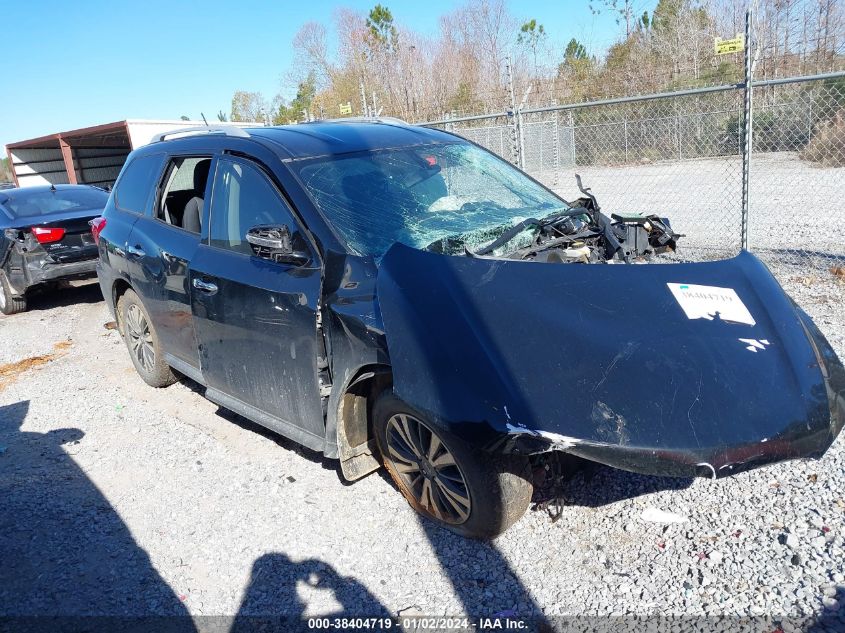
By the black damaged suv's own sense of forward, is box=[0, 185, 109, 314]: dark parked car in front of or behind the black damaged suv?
behind

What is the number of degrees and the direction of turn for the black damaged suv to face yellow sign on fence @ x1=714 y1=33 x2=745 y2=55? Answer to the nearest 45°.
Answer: approximately 90° to its left

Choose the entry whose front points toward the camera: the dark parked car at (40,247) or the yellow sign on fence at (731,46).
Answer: the yellow sign on fence

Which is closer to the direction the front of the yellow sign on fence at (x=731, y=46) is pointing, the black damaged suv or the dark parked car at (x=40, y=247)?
the black damaged suv

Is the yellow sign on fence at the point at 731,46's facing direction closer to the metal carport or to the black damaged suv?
the black damaged suv

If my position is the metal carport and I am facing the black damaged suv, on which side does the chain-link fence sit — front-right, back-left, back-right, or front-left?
front-left

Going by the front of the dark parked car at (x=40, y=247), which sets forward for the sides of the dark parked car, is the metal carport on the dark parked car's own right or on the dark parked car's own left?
on the dark parked car's own right

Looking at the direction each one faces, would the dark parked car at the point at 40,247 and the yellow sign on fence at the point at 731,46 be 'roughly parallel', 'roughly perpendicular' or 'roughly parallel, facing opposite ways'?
roughly perpendicular

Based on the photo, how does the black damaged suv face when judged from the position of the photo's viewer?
facing the viewer and to the right of the viewer

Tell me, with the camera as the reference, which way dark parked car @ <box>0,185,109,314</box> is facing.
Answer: facing away from the viewer and to the left of the viewer

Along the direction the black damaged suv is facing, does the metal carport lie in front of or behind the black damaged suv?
behind

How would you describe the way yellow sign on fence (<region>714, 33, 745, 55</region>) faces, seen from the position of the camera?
facing the viewer

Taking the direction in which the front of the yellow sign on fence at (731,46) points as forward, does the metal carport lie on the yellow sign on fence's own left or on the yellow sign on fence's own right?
on the yellow sign on fence's own right
